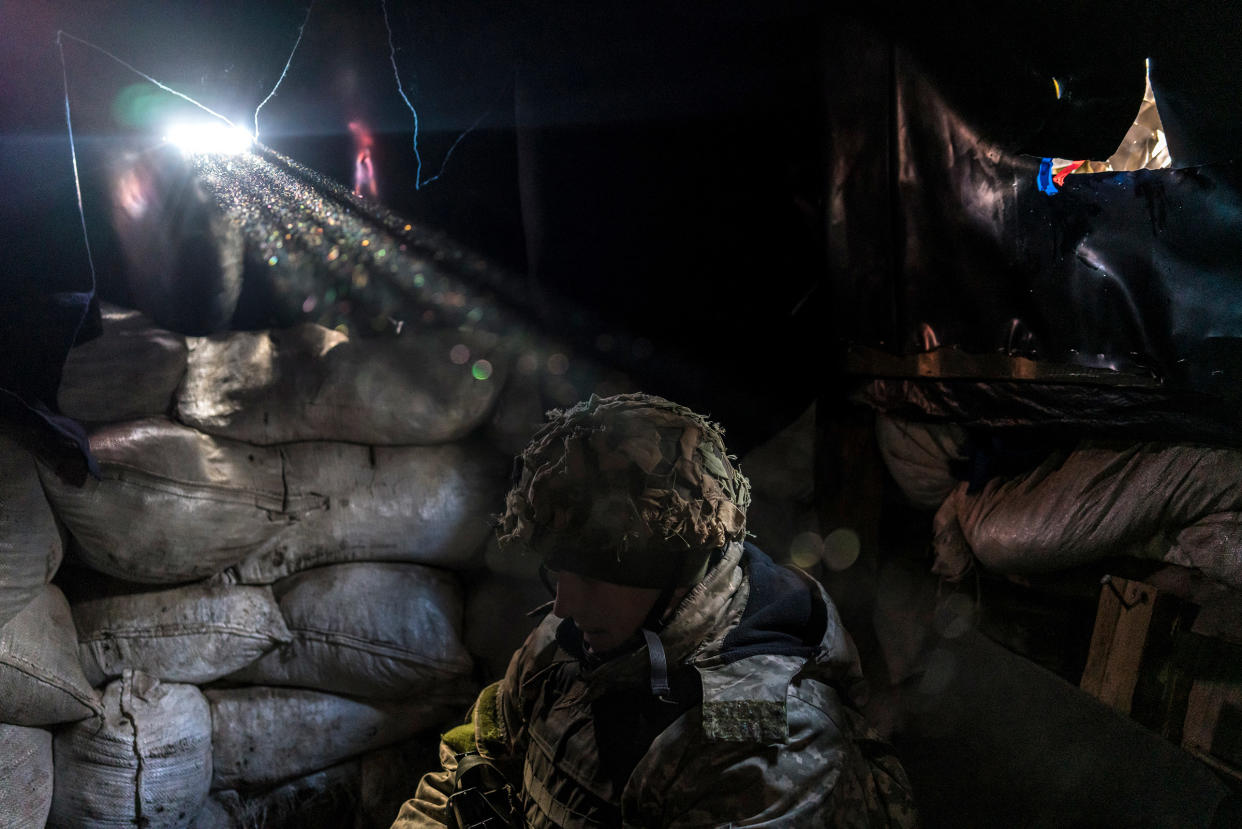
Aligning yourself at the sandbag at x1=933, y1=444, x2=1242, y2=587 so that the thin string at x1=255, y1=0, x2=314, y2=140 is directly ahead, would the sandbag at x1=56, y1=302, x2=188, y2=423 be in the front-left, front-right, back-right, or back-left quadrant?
front-left

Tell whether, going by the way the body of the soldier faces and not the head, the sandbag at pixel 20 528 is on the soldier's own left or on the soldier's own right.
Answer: on the soldier's own right

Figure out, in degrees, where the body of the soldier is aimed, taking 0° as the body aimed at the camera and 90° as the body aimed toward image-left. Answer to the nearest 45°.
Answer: approximately 45°

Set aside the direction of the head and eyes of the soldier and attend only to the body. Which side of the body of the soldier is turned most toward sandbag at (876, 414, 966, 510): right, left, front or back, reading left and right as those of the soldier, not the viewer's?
back

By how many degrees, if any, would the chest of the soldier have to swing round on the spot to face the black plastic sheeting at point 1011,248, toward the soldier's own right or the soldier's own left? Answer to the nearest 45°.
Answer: approximately 180°

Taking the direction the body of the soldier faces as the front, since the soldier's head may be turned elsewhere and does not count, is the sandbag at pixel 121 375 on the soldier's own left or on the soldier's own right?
on the soldier's own right

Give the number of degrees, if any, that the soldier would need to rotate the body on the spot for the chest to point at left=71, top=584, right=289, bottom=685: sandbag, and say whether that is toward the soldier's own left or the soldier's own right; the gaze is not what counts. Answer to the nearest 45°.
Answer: approximately 90° to the soldier's own right

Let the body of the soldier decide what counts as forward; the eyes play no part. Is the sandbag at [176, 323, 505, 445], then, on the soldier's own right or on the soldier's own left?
on the soldier's own right

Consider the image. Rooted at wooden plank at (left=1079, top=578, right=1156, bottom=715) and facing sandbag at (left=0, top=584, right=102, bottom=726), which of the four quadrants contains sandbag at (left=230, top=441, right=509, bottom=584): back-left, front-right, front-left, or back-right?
front-right
